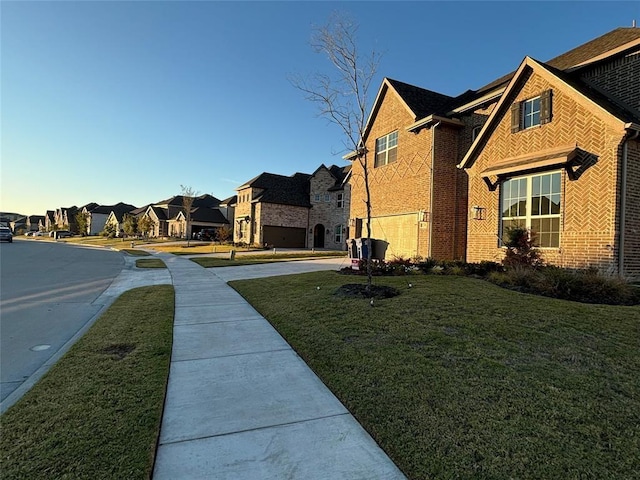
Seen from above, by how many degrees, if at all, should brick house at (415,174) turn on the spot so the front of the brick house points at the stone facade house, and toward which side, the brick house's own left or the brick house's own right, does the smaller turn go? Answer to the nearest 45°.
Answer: approximately 90° to the brick house's own right

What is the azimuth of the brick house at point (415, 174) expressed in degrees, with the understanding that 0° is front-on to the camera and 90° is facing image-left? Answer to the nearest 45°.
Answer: approximately 45°

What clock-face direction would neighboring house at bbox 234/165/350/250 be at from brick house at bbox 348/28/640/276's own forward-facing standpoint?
The neighboring house is roughly at 3 o'clock from the brick house.

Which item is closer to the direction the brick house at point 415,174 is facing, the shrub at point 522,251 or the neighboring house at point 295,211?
the shrub

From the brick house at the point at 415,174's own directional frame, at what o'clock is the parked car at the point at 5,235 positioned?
The parked car is roughly at 2 o'clock from the brick house.

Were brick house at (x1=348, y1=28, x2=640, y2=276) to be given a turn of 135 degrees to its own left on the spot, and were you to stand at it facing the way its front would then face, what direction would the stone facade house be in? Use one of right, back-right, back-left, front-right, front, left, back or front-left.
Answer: back-left
